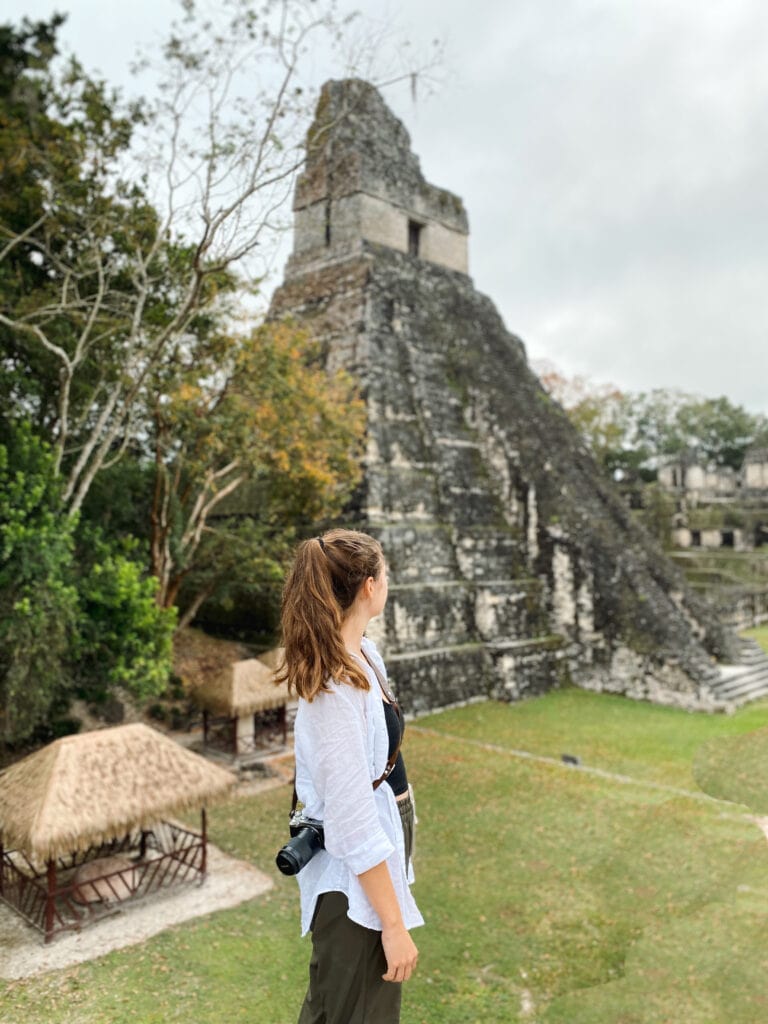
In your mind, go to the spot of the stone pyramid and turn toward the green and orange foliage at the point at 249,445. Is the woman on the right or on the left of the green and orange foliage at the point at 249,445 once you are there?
left

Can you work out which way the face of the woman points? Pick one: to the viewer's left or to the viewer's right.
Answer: to the viewer's right

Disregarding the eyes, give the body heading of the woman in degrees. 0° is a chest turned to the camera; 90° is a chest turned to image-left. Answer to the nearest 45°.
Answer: approximately 270°
